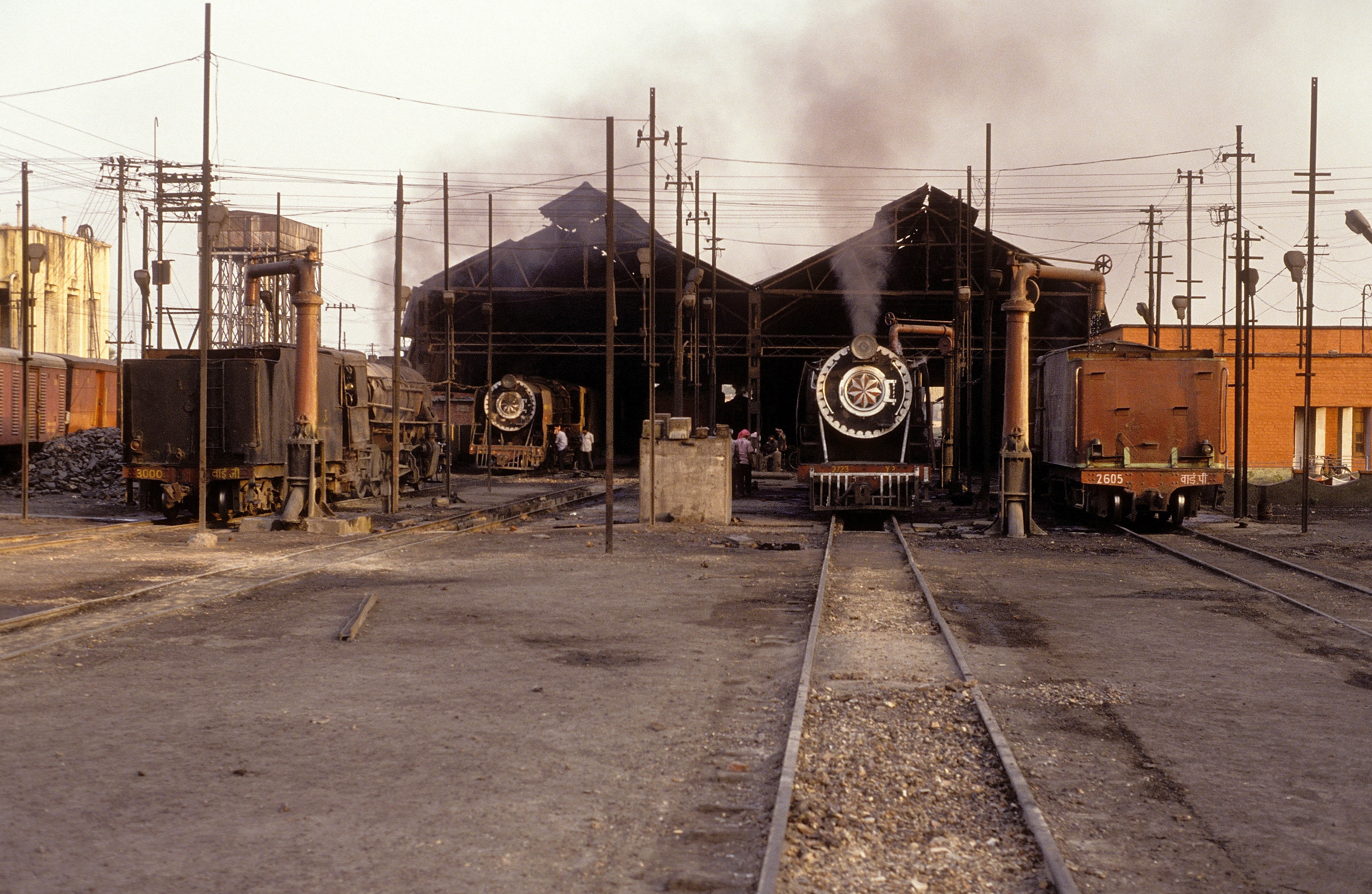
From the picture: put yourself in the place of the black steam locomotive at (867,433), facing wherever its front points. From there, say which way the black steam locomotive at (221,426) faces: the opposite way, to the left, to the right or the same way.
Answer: the opposite way

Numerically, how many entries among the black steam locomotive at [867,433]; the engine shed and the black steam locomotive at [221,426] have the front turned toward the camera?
2

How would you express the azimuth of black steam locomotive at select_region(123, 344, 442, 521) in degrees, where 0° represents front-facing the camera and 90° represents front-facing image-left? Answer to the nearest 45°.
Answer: approximately 225°

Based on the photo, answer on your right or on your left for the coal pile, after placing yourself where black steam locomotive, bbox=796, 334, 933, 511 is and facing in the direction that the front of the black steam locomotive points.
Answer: on your right

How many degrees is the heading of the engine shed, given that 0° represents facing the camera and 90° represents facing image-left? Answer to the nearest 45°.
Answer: approximately 0°

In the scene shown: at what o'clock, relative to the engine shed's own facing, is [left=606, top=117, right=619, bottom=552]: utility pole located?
The utility pole is roughly at 12 o'clock from the engine shed.

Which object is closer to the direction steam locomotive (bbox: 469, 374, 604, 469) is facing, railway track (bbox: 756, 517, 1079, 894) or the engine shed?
the railway track

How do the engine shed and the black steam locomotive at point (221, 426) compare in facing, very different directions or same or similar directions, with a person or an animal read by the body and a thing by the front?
very different directions

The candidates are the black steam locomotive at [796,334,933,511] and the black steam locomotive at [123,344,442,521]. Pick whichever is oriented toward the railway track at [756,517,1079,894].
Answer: the black steam locomotive at [796,334,933,511]

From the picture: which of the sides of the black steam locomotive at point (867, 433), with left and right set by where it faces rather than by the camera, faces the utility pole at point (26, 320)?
right

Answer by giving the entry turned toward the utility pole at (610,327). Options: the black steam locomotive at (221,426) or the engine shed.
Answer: the engine shed

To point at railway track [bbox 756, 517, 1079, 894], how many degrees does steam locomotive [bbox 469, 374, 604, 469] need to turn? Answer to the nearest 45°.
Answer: approximately 45° to its left
